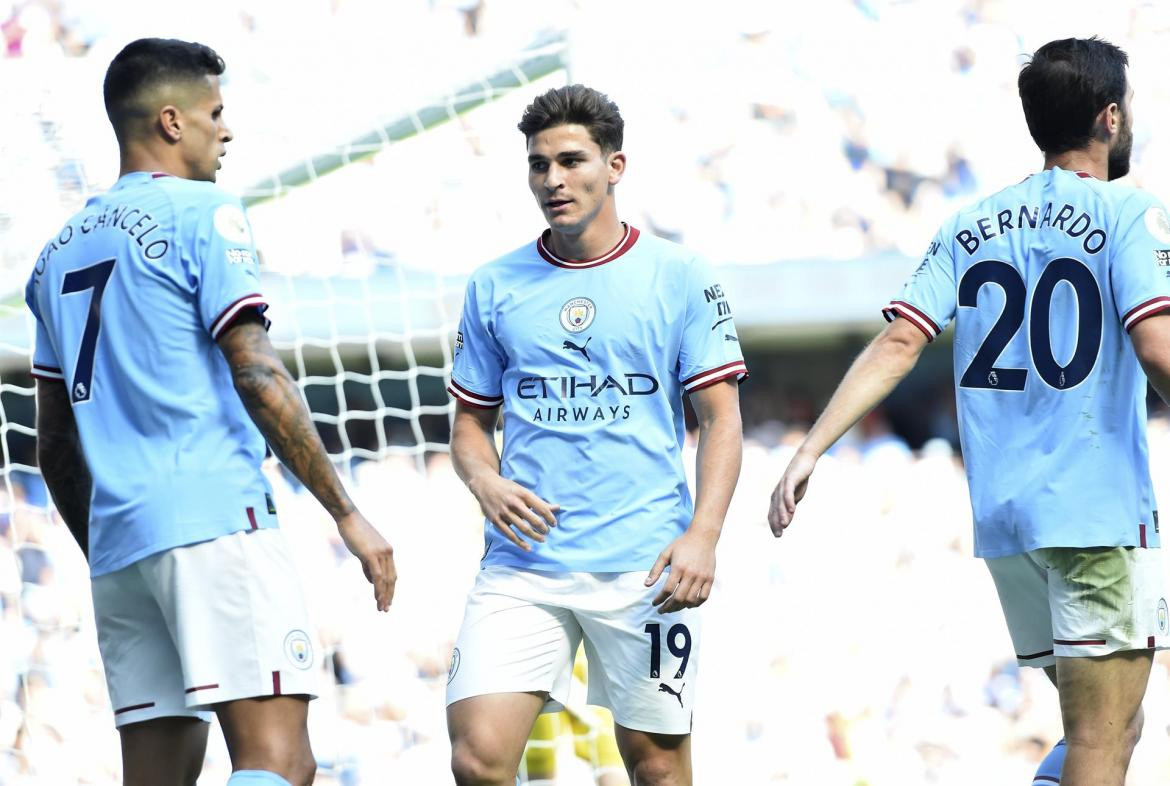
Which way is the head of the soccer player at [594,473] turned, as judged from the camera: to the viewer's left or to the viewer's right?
to the viewer's left

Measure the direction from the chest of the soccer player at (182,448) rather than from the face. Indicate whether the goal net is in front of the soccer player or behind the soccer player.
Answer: in front

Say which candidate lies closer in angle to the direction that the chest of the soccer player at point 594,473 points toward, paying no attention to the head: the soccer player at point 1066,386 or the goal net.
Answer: the soccer player

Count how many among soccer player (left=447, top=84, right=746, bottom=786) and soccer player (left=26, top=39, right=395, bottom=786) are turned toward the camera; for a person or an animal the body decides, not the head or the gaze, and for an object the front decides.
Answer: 1

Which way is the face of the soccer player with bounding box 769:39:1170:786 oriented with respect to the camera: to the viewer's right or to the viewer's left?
to the viewer's right

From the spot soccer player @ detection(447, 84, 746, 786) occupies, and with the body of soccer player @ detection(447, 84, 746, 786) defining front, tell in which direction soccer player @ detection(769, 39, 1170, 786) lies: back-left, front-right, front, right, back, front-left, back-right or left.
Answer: left

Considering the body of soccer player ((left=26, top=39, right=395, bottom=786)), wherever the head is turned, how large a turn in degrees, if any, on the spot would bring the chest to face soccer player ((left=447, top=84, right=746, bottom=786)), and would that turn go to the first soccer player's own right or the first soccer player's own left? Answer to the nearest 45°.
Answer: approximately 45° to the first soccer player's own right

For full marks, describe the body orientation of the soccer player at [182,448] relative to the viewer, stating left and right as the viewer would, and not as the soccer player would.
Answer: facing away from the viewer and to the right of the viewer

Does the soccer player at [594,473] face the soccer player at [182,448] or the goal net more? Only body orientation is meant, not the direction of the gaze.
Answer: the soccer player

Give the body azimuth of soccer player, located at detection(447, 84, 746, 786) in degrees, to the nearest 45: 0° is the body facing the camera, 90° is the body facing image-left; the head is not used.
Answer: approximately 0°
